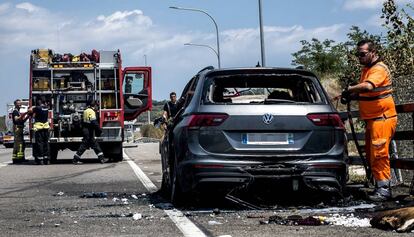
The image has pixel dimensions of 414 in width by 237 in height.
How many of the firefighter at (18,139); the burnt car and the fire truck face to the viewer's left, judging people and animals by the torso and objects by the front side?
0

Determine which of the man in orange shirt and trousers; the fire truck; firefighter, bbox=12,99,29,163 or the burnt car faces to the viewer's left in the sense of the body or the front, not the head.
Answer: the man in orange shirt and trousers

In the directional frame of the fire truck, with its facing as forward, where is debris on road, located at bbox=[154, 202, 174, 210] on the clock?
The debris on road is roughly at 6 o'clock from the fire truck.

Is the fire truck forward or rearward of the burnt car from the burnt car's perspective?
forward

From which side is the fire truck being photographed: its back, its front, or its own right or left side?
back

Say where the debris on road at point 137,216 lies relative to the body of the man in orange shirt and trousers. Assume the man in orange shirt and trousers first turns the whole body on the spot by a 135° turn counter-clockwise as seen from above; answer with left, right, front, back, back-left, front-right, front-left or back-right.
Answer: right

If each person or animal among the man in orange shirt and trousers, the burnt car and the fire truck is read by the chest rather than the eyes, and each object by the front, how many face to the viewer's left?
1

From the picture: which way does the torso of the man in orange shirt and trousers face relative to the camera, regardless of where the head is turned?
to the viewer's left

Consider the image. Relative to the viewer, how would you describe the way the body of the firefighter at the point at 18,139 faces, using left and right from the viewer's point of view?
facing the viewer and to the right of the viewer

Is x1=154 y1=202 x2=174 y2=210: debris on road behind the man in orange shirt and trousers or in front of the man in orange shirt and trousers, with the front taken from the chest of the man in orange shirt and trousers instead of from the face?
in front

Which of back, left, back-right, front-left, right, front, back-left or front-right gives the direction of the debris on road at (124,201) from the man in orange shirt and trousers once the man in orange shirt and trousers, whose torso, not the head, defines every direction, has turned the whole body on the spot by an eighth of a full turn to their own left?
front-right

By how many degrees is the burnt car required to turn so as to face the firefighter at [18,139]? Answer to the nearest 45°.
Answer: approximately 45° to its left

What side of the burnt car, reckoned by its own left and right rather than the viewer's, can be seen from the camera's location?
back
